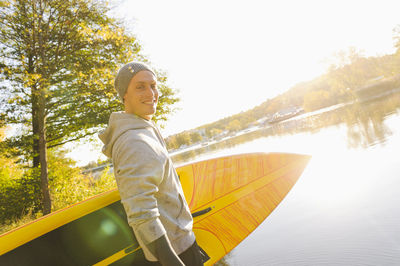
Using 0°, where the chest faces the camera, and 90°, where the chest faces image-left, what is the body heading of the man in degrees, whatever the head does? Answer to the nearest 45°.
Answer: approximately 270°
